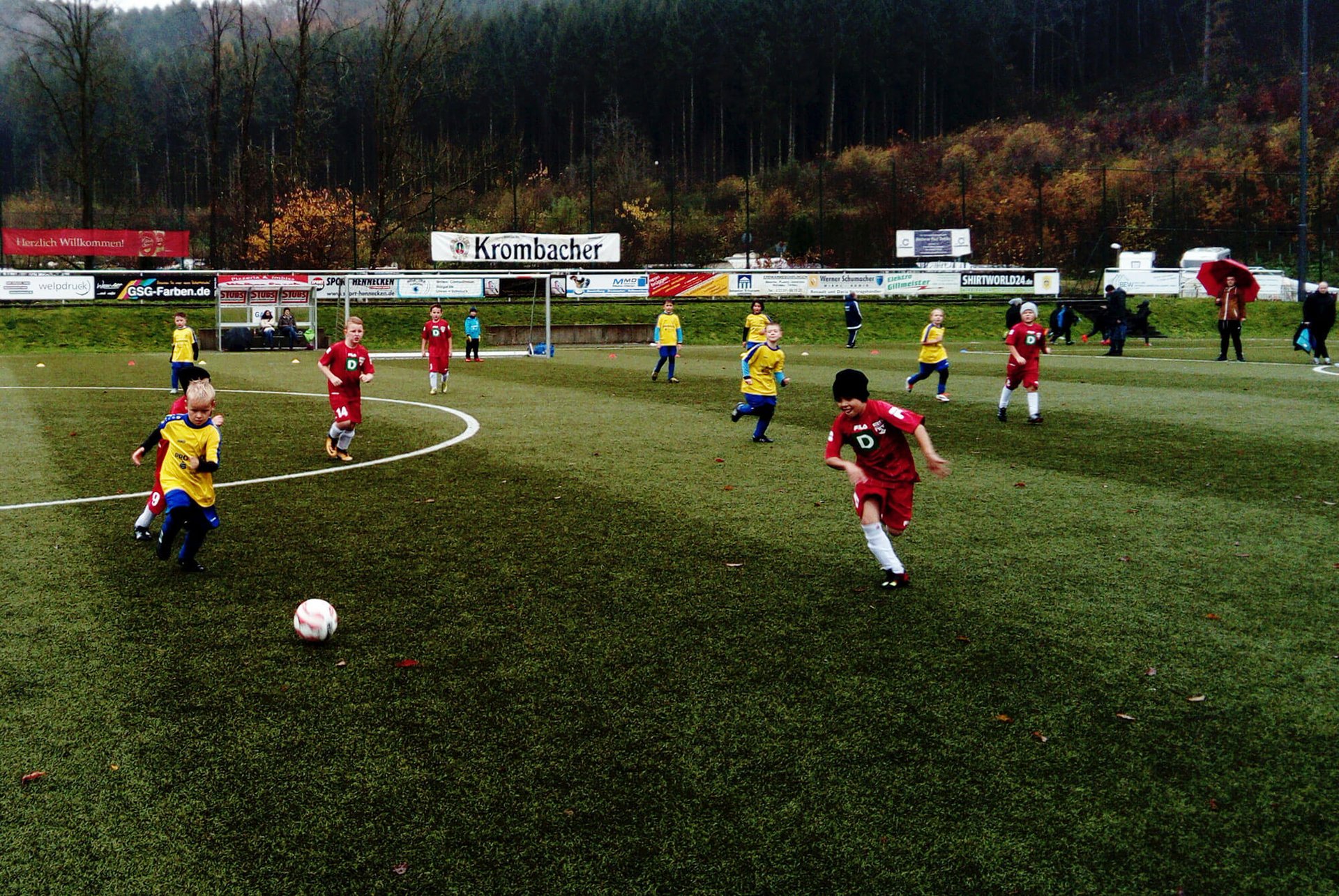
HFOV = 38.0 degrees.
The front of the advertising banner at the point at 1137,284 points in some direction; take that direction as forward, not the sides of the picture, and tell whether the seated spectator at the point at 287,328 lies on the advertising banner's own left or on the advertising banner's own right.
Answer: on the advertising banner's own right

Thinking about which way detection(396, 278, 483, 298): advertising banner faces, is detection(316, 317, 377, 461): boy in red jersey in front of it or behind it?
in front

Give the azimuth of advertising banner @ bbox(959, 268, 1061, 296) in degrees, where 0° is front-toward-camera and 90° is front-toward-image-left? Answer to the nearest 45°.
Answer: approximately 0°

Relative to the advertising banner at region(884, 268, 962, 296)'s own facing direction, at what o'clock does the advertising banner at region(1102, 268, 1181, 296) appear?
the advertising banner at region(1102, 268, 1181, 296) is roughly at 8 o'clock from the advertising banner at region(884, 268, 962, 296).

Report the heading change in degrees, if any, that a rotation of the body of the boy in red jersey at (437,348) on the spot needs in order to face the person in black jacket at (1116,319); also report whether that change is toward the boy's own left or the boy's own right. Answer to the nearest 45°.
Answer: approximately 135° to the boy's own left

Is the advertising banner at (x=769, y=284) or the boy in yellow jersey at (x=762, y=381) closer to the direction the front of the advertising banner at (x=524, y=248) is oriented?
the boy in yellow jersey

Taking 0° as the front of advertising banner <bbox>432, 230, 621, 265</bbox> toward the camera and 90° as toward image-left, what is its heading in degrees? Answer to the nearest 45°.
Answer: approximately 0°

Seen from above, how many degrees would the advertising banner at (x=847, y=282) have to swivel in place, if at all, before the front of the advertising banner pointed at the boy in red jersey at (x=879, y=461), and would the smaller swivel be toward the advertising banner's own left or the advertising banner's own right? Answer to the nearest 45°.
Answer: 0° — it already faces them
